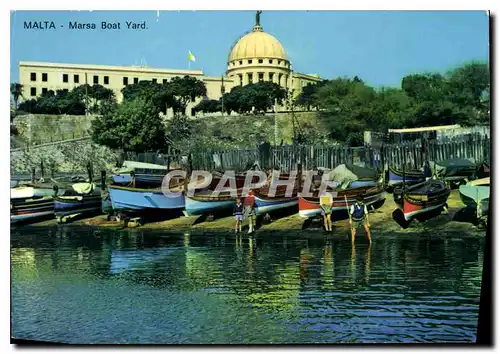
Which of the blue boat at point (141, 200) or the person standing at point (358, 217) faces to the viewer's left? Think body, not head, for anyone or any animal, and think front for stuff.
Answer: the blue boat

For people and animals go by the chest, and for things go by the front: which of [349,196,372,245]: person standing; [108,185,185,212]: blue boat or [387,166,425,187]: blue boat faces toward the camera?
the person standing

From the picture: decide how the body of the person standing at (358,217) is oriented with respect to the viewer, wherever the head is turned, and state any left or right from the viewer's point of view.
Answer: facing the viewer

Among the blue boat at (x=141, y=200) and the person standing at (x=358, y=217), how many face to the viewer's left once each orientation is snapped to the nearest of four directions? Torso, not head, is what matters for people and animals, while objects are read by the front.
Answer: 1

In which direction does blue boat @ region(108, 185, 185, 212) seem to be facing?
to the viewer's left

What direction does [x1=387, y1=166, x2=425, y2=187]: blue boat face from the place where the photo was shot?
facing to the left of the viewer

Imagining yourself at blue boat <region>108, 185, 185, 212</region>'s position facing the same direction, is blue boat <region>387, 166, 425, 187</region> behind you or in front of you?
behind

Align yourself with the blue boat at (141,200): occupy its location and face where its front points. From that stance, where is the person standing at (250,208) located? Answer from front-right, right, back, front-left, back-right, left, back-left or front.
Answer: back-left

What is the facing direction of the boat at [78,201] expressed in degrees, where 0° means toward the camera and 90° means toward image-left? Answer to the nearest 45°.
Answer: approximately 45°

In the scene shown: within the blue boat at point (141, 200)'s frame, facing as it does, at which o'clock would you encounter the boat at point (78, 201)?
The boat is roughly at 1 o'clock from the blue boat.
